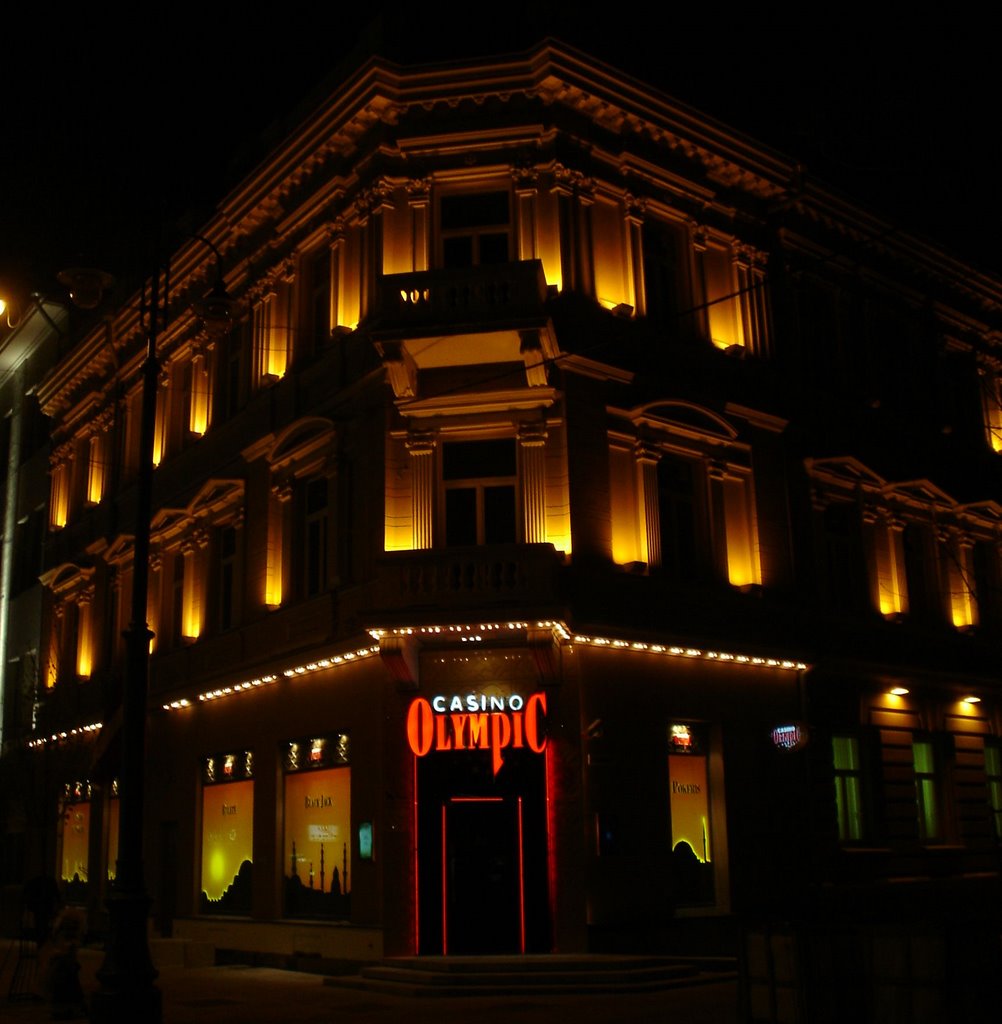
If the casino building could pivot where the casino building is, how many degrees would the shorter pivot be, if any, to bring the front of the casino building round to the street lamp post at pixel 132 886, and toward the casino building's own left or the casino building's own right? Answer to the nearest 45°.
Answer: approximately 45° to the casino building's own right

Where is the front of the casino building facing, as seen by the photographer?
facing the viewer
